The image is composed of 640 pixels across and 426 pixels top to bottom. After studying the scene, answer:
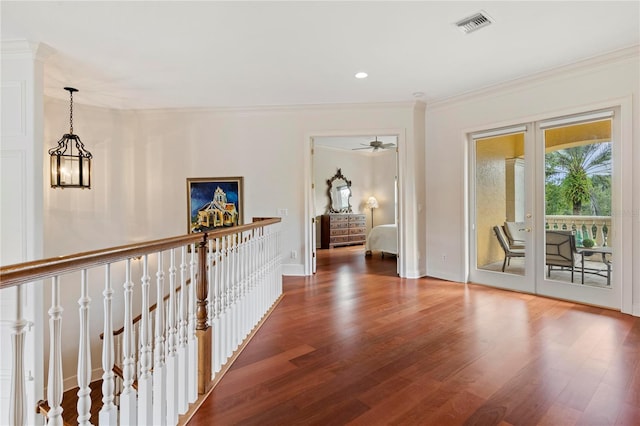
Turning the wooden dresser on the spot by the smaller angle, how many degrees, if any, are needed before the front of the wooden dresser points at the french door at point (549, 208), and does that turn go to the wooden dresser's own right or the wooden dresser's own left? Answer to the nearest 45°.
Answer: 0° — it already faces it

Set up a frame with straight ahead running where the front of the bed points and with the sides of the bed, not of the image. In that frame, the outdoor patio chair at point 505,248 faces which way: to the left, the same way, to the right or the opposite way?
the opposite way

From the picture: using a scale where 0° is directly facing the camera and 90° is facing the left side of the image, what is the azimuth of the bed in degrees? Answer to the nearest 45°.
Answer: approximately 90°

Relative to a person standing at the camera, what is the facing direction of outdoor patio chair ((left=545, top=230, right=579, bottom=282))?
facing away from the viewer and to the right of the viewer

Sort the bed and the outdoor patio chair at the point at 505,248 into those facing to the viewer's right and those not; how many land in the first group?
1

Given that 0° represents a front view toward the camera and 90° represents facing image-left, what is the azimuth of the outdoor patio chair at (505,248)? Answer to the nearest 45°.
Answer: approximately 270°

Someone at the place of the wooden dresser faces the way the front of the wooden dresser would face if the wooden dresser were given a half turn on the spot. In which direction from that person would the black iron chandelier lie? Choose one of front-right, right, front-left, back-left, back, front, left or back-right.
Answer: left

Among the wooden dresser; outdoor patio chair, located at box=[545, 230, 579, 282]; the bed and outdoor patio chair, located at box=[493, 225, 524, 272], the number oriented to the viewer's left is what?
1

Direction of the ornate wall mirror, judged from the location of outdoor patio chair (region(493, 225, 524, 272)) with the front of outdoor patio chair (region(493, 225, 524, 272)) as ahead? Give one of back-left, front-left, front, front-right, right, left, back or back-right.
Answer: back-left

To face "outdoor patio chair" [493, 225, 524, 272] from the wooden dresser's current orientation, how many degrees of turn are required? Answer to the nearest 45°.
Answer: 0° — it already faces it

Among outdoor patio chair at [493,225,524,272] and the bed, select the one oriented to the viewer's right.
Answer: the outdoor patio chair

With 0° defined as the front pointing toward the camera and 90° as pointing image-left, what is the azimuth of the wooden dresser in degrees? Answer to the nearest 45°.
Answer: approximately 315°

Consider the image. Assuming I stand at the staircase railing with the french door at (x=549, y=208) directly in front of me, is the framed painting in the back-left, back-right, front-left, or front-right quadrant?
front-left

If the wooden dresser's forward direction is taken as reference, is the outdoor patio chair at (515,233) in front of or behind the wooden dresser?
in front

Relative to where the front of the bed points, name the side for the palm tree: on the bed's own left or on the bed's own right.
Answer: on the bed's own left

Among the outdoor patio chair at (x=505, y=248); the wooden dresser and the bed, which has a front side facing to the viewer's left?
the bed

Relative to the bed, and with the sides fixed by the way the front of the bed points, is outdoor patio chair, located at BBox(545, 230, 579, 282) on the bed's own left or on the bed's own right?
on the bed's own left
